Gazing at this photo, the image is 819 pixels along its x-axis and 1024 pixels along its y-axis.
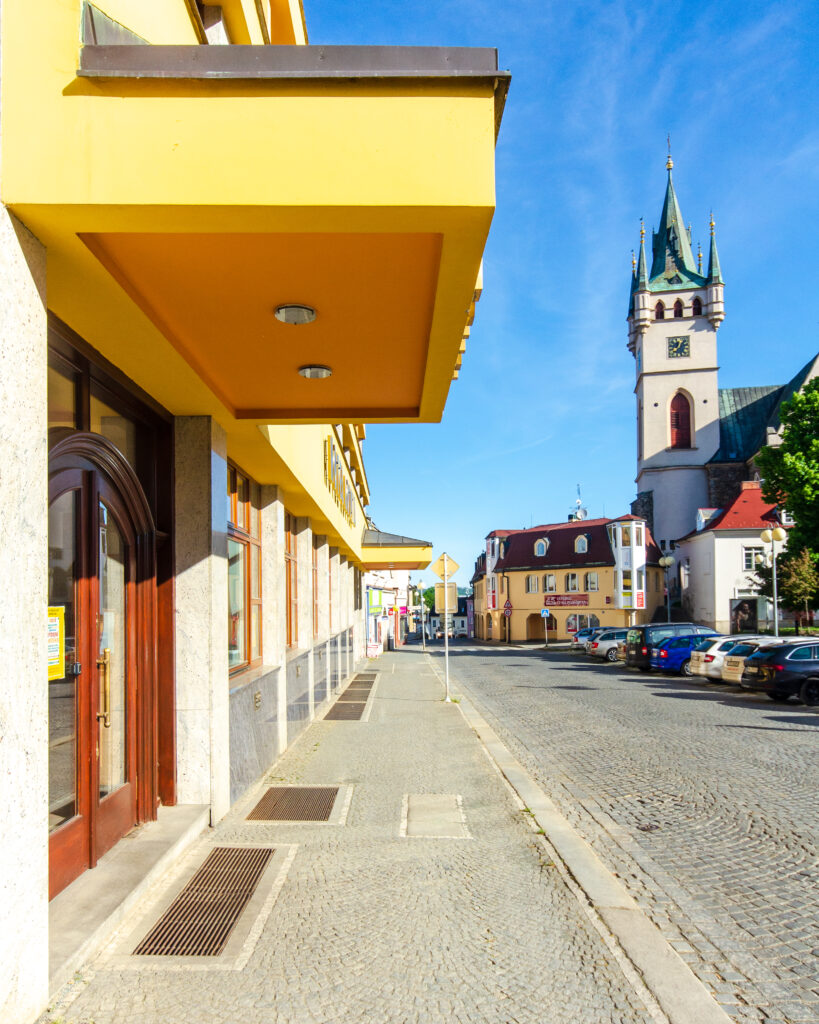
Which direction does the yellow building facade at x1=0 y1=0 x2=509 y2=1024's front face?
to the viewer's right

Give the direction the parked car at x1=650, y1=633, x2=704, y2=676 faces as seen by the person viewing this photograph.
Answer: facing away from the viewer and to the right of the viewer

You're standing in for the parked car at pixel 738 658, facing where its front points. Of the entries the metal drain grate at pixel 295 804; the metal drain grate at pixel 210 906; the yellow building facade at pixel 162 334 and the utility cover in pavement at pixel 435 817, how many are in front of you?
0

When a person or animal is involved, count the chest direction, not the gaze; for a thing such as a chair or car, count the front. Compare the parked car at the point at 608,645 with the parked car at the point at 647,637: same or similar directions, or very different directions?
same or similar directions

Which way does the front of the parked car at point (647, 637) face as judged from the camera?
facing away from the viewer and to the right of the viewer

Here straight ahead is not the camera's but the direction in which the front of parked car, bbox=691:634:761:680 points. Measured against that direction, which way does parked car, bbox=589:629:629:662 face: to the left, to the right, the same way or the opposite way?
the same way

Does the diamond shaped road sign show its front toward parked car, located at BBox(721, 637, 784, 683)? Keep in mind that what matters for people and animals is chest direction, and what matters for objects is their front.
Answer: no

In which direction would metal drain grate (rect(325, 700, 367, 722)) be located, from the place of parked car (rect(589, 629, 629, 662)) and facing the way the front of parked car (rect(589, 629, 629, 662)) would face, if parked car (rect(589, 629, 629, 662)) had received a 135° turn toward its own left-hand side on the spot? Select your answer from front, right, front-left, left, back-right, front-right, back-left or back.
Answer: left

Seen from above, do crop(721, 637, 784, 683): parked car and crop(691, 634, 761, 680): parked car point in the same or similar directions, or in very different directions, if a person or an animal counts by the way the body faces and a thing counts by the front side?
same or similar directions

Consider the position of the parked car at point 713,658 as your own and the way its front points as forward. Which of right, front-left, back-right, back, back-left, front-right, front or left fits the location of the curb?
back-right

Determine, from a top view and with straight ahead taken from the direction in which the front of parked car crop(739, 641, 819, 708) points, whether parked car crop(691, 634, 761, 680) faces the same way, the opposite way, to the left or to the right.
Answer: the same way

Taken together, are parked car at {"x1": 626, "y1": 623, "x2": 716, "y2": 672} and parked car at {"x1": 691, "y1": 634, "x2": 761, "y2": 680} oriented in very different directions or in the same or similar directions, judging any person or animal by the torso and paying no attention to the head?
same or similar directions

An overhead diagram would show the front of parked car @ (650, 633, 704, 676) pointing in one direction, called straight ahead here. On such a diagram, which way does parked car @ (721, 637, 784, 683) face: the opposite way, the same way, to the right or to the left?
the same way

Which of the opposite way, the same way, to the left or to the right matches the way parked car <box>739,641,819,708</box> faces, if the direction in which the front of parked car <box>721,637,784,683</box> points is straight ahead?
the same way
